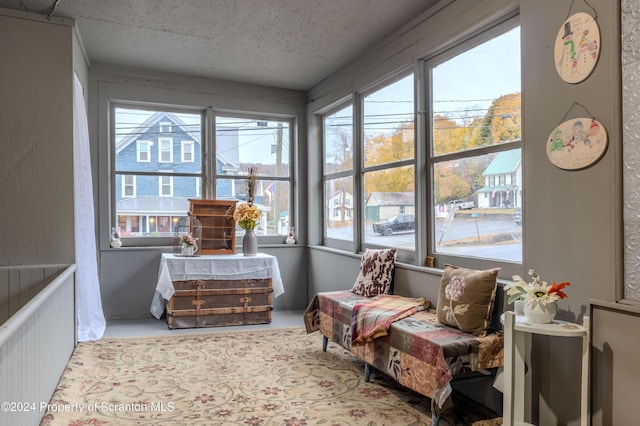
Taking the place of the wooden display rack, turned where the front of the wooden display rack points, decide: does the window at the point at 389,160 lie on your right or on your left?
on your left

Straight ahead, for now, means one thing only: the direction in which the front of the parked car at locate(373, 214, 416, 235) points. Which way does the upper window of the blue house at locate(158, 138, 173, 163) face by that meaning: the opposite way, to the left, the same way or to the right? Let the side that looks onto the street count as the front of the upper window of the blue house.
to the left

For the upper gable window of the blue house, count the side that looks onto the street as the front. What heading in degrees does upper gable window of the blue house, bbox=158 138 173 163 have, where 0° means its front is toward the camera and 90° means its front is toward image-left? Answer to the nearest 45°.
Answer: approximately 0°
